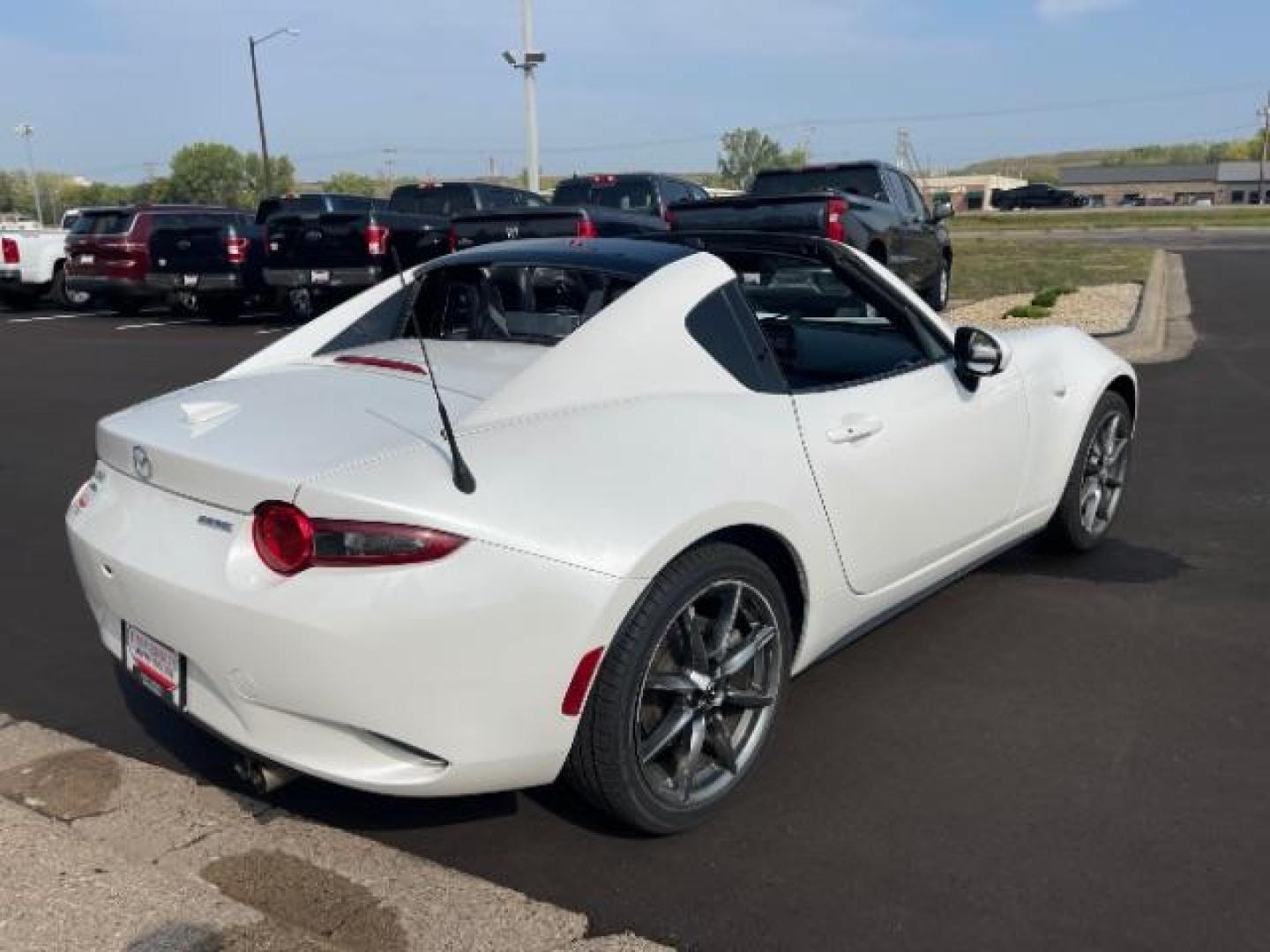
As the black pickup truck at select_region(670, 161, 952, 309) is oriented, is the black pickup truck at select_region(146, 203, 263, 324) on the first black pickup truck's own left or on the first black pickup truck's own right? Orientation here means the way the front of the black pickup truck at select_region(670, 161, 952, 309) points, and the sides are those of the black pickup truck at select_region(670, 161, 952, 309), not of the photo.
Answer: on the first black pickup truck's own left

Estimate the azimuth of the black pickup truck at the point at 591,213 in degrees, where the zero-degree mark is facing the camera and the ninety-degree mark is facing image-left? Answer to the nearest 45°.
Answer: approximately 225°

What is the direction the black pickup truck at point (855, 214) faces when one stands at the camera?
facing away from the viewer and to the right of the viewer

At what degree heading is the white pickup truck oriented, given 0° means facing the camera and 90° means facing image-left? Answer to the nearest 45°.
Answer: approximately 225°

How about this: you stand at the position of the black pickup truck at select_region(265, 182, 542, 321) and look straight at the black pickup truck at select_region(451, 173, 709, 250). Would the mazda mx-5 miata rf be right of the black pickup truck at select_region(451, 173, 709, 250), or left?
right

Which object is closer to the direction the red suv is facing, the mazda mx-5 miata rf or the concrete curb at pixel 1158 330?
the concrete curb

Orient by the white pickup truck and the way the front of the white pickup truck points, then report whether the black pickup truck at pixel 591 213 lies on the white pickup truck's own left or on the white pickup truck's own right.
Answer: on the white pickup truck's own right

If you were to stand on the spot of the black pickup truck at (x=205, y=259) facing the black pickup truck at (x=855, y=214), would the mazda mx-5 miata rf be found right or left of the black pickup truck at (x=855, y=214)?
right

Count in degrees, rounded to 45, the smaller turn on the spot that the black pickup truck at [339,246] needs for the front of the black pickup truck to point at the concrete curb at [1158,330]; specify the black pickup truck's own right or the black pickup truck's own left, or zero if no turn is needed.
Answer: approximately 90° to the black pickup truck's own right

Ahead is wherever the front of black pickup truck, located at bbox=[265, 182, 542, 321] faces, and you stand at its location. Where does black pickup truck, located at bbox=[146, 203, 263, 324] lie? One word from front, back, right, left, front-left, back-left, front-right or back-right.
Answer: left

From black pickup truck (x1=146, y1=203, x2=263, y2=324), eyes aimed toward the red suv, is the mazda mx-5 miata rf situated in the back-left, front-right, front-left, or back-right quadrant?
back-left

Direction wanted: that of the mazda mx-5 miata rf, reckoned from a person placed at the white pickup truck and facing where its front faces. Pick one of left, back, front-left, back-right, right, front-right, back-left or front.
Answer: back-right

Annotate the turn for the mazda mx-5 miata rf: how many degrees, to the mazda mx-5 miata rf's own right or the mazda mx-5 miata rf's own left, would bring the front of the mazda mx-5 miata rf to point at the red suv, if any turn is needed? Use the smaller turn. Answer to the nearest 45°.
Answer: approximately 90° to the mazda mx-5 miata rf's own left
